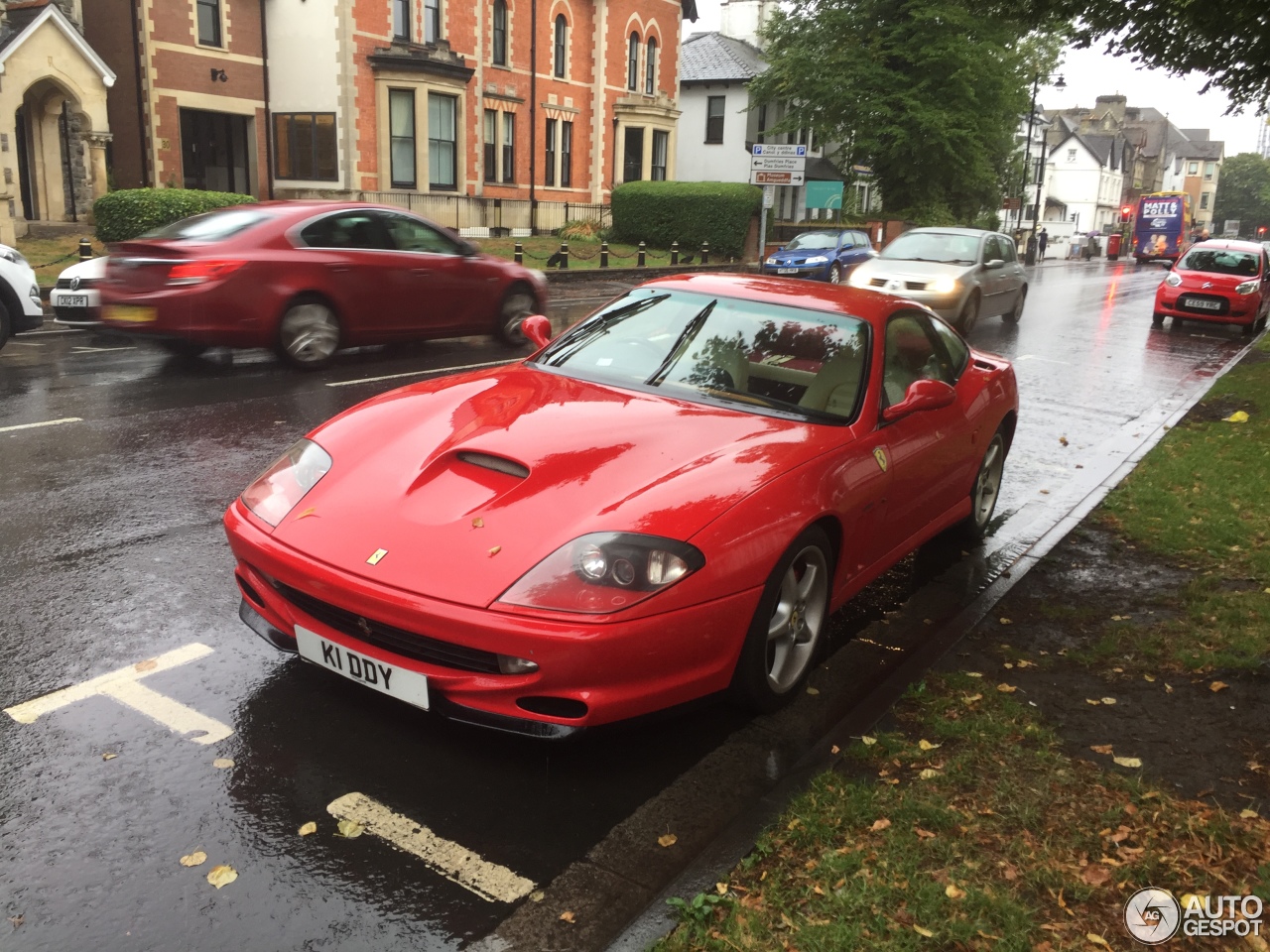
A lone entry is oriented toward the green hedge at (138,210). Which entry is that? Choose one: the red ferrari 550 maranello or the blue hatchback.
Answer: the blue hatchback

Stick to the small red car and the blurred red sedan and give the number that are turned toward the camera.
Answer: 1

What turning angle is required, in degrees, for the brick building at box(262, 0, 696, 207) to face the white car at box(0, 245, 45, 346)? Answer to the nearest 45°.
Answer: approximately 45° to its right

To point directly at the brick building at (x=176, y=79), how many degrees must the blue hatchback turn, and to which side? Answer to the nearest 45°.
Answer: approximately 45° to its right

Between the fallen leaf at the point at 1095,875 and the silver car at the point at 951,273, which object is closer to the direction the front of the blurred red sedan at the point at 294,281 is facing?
the silver car

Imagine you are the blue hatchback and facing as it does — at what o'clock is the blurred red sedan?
The blurred red sedan is roughly at 11 o'clock from the blue hatchback.

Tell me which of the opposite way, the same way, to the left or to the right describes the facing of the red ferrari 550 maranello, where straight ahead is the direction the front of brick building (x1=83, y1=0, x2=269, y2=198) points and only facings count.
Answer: to the right

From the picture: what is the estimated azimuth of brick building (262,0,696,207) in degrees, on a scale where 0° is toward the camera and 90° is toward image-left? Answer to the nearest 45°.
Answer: approximately 315°

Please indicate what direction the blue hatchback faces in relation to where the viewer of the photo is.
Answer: facing the viewer and to the left of the viewer

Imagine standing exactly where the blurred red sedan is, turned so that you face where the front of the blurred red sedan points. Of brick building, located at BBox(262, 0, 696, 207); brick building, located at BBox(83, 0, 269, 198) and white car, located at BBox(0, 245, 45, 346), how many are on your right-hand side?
0

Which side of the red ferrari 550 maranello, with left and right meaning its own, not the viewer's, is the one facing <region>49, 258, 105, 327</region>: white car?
right

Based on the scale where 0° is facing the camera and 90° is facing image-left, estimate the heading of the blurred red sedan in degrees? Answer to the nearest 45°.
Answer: approximately 225°

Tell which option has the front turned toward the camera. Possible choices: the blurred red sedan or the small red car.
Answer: the small red car

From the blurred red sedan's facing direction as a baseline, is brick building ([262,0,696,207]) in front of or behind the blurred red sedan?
in front

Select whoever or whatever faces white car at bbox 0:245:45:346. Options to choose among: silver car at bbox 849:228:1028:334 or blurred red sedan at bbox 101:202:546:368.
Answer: the silver car

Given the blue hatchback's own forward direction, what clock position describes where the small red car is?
The small red car is roughly at 9 o'clock from the blue hatchback.

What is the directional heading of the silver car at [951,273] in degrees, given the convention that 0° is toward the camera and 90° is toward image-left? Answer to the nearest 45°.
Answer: approximately 45°

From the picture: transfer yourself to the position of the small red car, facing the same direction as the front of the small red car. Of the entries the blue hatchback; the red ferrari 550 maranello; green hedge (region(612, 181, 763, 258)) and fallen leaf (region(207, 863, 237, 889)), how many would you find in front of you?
2

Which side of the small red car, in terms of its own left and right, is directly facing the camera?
front

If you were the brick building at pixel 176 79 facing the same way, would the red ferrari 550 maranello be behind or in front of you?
in front

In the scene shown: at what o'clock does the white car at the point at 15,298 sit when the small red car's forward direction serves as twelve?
The white car is roughly at 1 o'clock from the small red car.
